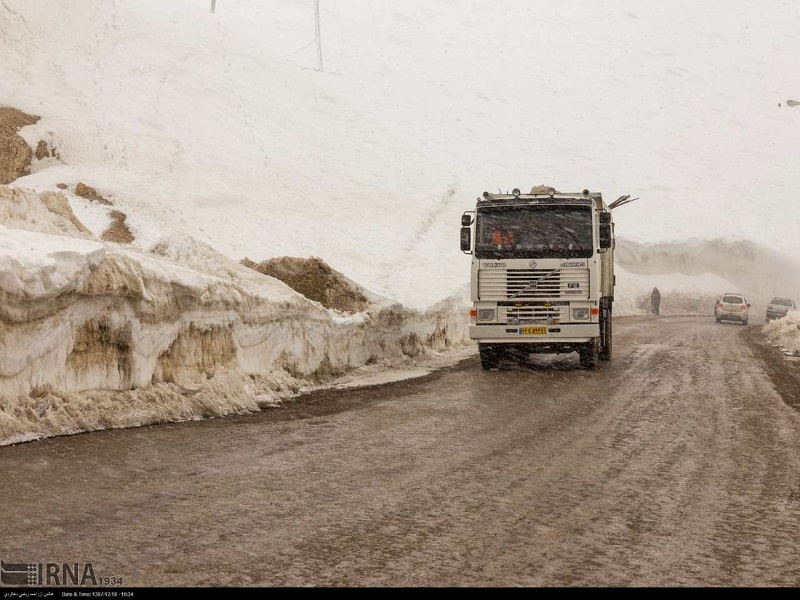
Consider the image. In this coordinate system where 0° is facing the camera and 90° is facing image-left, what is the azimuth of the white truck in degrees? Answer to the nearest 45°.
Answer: approximately 0°

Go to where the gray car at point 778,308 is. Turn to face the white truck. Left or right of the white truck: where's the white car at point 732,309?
right

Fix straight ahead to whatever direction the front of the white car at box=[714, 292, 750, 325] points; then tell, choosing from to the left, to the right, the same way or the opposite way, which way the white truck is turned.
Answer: the opposite way

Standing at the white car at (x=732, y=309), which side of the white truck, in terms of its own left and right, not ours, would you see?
back

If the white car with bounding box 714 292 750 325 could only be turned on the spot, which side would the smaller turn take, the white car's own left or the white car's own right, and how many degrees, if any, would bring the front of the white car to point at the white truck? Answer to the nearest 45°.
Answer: approximately 180°

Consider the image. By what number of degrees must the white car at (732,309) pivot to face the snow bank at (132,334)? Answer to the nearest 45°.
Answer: approximately 180°

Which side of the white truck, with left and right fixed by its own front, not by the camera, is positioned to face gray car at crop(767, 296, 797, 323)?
back

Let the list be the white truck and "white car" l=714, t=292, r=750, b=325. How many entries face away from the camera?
1

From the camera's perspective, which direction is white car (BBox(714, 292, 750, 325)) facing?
away from the camera
